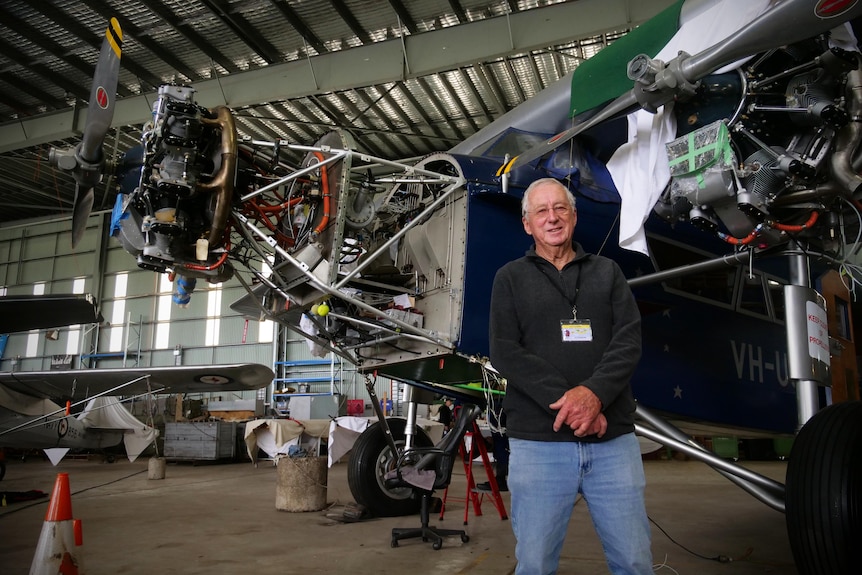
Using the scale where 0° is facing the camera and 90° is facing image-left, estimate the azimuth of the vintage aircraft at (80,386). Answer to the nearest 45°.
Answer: approximately 45°

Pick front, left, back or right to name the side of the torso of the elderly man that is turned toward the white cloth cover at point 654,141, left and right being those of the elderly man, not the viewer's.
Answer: back

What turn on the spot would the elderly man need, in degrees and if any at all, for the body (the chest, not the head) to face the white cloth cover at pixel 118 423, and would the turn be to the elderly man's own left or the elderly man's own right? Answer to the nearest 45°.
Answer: approximately 135° to the elderly man's own right
